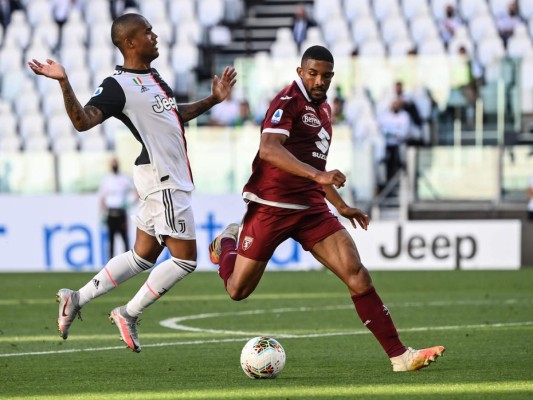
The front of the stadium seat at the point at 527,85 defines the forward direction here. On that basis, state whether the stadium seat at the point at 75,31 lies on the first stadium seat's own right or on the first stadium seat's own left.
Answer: on the first stadium seat's own right

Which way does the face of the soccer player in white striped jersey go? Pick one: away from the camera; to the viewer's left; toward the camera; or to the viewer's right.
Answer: to the viewer's right

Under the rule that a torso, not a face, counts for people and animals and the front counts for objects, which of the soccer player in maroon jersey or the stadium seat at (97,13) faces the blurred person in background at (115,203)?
the stadium seat

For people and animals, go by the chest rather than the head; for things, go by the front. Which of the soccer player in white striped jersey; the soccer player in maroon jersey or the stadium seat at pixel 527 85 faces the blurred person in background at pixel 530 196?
the stadium seat

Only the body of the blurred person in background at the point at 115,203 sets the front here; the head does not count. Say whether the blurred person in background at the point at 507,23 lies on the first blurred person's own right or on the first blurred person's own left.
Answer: on the first blurred person's own left

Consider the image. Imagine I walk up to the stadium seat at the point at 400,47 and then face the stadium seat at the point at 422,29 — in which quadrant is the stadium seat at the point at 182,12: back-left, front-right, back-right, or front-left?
back-left

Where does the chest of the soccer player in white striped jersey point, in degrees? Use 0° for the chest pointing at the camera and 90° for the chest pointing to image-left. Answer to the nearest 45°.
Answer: approximately 315°

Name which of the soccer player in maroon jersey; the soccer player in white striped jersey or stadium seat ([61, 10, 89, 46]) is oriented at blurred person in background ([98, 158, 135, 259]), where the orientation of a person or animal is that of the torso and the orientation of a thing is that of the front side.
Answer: the stadium seat

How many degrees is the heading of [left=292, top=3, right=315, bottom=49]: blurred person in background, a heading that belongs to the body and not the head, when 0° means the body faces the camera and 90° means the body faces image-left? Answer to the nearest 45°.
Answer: approximately 0°

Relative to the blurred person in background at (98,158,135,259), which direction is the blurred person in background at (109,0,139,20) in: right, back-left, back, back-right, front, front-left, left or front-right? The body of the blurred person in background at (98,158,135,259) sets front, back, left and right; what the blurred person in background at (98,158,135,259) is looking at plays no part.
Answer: back

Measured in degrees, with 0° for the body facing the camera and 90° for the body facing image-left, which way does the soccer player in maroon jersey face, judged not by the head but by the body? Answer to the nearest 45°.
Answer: approximately 315°

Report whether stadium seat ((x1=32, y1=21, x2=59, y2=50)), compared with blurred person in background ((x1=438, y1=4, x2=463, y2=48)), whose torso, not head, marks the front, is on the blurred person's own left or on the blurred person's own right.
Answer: on the blurred person's own right
